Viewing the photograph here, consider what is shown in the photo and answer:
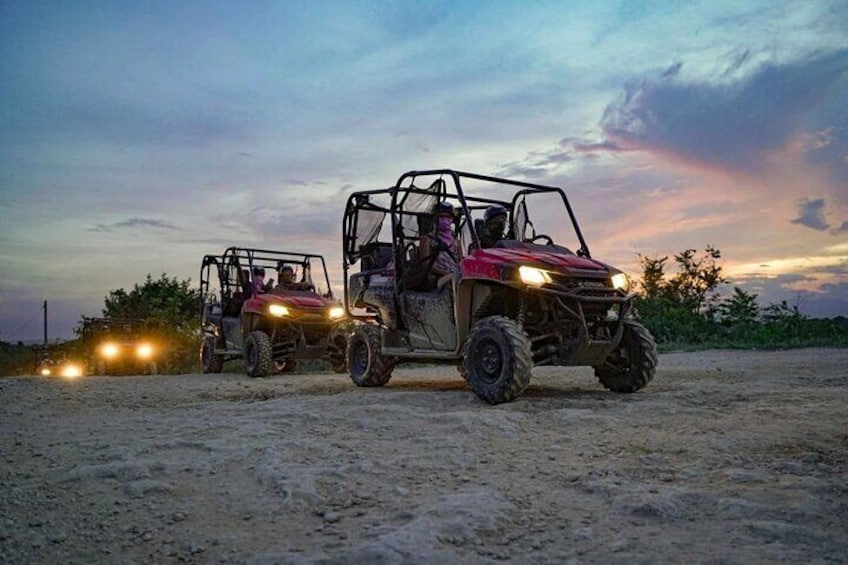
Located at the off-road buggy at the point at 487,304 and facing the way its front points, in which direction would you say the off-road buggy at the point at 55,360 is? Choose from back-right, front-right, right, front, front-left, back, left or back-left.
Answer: back

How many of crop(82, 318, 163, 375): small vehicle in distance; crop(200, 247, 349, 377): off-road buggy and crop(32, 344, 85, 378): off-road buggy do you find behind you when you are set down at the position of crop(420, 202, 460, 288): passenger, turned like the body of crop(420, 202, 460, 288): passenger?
3

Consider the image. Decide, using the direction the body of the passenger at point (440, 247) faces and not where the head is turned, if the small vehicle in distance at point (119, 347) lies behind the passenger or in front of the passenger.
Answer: behind

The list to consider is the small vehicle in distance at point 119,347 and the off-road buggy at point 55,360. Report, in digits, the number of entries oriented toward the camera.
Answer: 2

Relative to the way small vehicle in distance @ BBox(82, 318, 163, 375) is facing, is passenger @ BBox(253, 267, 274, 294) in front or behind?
in front

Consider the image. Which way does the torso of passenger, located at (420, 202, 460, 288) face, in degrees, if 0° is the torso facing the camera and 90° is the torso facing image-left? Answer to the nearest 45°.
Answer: approximately 315°

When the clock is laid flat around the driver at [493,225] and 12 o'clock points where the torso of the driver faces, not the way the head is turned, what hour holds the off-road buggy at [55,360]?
The off-road buggy is roughly at 6 o'clock from the driver.

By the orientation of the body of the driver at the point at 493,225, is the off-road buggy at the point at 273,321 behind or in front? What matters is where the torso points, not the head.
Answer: behind

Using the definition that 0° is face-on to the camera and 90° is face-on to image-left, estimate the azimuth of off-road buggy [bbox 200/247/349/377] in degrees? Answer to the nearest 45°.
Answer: approximately 315°

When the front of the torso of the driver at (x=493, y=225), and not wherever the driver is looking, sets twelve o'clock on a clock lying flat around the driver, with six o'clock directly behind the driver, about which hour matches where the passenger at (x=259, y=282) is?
The passenger is roughly at 6 o'clock from the driver.
